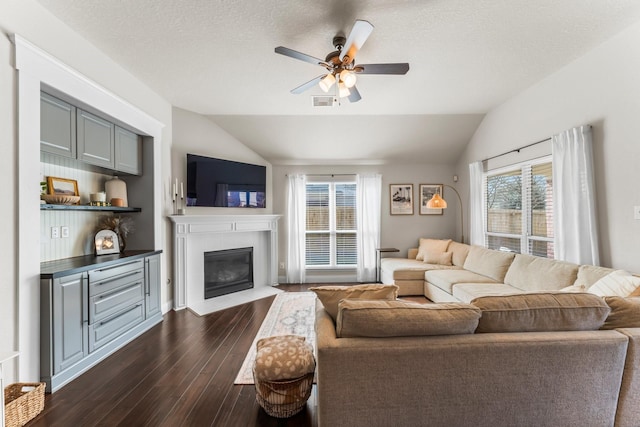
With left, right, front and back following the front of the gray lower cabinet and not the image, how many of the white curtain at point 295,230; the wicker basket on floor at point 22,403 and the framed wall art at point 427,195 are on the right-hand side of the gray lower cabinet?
1

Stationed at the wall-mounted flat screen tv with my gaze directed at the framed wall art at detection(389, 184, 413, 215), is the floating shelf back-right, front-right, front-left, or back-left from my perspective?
back-right

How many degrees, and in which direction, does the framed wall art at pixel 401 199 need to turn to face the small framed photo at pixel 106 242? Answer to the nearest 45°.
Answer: approximately 45° to its right

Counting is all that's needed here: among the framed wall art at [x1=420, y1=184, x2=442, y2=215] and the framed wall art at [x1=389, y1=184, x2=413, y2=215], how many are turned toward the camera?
2

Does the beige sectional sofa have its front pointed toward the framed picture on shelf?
yes

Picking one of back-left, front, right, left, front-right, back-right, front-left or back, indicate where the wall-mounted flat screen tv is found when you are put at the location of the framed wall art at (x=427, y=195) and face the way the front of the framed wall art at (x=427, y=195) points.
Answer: front-right

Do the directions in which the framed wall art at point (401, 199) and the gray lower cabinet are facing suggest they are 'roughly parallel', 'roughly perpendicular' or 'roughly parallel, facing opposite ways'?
roughly perpendicular

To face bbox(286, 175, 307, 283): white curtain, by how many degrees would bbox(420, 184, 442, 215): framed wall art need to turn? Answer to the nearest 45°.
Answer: approximately 45° to its right

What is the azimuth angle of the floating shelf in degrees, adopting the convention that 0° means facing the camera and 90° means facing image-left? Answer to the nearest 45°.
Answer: approximately 315°

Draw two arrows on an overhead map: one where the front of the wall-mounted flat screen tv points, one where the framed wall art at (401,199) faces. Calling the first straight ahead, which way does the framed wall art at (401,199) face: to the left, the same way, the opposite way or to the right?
to the right

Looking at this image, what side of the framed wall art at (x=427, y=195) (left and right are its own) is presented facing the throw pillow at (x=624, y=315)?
front
